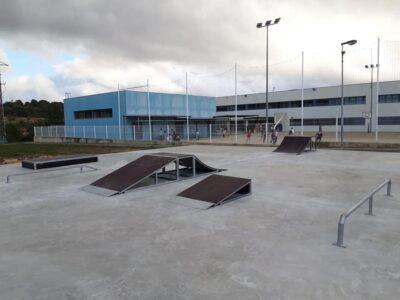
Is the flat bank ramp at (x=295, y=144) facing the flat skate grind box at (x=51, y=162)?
yes

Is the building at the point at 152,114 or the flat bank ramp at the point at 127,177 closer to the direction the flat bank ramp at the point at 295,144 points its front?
the flat bank ramp

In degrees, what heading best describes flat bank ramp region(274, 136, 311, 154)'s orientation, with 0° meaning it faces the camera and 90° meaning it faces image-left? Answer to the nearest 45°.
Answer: approximately 45°

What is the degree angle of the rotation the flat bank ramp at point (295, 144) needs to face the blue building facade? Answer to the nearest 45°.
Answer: approximately 90° to its right

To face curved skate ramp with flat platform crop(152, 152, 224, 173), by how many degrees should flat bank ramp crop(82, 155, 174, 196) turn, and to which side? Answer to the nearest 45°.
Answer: approximately 180°

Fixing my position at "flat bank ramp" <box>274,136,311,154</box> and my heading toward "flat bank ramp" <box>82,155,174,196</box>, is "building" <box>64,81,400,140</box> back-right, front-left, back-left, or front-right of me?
back-right

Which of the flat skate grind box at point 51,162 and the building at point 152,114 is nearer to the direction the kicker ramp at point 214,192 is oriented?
the flat skate grind box

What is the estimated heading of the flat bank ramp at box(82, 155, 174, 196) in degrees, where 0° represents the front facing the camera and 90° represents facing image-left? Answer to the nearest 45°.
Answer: approximately 45°

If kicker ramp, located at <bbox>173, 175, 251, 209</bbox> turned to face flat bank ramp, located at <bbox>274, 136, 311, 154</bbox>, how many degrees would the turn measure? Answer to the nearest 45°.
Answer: approximately 180°
